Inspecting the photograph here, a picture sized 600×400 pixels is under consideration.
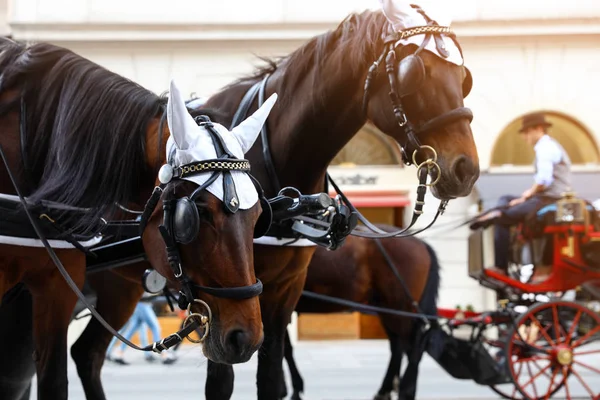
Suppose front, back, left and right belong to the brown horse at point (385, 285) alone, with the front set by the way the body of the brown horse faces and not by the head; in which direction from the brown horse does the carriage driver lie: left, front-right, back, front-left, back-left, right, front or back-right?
back

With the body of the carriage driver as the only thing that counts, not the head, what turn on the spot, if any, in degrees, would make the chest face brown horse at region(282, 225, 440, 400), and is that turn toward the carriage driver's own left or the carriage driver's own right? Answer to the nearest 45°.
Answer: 0° — they already face it

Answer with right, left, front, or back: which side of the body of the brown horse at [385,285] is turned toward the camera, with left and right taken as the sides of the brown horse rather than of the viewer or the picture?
left

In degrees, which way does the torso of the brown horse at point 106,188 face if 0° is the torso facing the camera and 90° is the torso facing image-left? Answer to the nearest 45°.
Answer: approximately 315°

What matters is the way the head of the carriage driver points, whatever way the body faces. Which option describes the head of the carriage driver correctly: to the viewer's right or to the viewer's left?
to the viewer's left

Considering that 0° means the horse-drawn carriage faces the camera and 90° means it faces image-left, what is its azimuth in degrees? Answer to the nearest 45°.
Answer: approximately 90°

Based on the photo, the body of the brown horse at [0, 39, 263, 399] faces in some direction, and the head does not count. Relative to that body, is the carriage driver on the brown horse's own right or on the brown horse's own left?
on the brown horse's own left

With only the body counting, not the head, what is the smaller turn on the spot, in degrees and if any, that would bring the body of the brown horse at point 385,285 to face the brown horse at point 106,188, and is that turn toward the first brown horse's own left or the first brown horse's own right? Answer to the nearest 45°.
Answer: approximately 90° to the first brown horse's own left

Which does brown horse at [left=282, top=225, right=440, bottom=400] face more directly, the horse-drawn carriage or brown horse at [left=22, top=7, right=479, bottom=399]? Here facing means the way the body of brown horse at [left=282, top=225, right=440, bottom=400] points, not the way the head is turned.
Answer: the brown horse

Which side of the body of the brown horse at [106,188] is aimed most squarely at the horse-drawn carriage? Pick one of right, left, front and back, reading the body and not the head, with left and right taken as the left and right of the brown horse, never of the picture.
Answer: left

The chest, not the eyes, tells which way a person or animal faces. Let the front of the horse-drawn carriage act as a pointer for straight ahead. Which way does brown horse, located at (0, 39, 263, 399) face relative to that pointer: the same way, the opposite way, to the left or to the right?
the opposite way

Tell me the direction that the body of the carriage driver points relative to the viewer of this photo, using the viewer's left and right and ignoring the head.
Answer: facing to the left of the viewer
